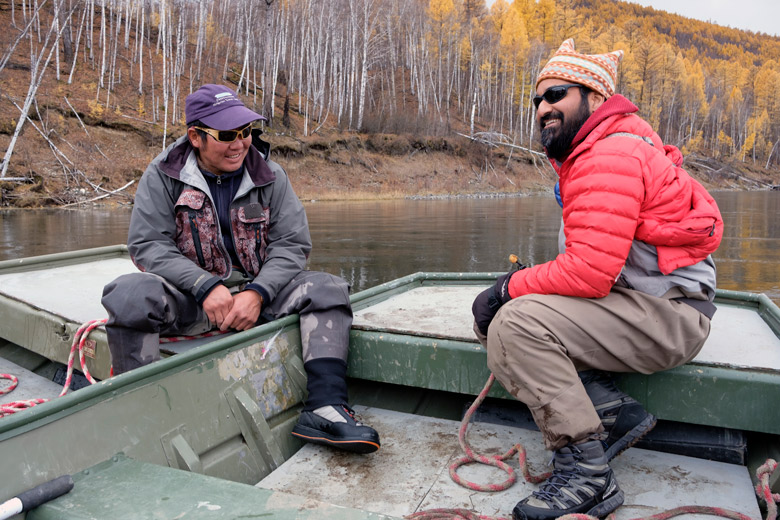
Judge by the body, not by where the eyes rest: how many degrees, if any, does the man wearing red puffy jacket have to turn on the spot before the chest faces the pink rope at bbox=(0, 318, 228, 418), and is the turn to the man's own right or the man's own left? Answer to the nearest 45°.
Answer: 0° — they already face it

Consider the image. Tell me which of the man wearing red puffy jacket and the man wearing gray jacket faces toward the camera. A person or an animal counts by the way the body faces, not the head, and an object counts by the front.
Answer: the man wearing gray jacket

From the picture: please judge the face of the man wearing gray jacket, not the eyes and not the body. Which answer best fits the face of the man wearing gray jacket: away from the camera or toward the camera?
toward the camera

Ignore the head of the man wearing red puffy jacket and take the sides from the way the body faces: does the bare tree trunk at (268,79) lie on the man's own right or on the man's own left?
on the man's own right

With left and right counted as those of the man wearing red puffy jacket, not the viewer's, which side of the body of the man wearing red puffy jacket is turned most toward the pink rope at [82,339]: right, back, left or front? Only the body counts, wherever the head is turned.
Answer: front

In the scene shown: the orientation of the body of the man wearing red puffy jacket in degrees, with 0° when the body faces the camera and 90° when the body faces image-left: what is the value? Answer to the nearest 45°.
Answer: approximately 90°

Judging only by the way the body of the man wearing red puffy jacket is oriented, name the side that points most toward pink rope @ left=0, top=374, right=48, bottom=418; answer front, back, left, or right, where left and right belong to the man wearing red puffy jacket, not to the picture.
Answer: front

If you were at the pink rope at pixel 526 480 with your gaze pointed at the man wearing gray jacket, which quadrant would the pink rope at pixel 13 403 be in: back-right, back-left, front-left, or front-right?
front-left

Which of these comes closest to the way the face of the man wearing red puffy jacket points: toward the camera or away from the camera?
toward the camera

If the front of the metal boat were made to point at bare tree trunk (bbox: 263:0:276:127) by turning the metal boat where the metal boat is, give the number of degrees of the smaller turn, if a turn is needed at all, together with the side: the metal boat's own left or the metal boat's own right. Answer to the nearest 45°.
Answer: approximately 45° to the metal boat's own left

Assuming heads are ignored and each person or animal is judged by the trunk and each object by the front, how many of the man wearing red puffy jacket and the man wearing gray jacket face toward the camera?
1

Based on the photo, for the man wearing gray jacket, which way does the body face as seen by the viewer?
toward the camera
